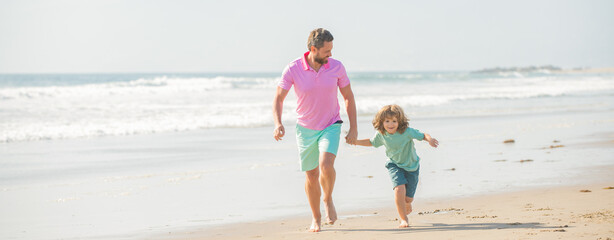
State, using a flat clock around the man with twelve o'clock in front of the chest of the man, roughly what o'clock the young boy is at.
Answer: The young boy is roughly at 9 o'clock from the man.

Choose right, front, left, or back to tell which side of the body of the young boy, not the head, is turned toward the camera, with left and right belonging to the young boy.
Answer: front

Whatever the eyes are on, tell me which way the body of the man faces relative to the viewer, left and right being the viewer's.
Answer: facing the viewer

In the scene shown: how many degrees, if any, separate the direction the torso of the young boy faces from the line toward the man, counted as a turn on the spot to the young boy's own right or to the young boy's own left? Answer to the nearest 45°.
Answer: approximately 90° to the young boy's own right

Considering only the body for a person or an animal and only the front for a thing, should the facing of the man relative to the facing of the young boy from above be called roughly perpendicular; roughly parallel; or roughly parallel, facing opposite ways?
roughly parallel

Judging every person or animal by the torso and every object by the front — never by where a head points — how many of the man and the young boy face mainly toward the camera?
2
